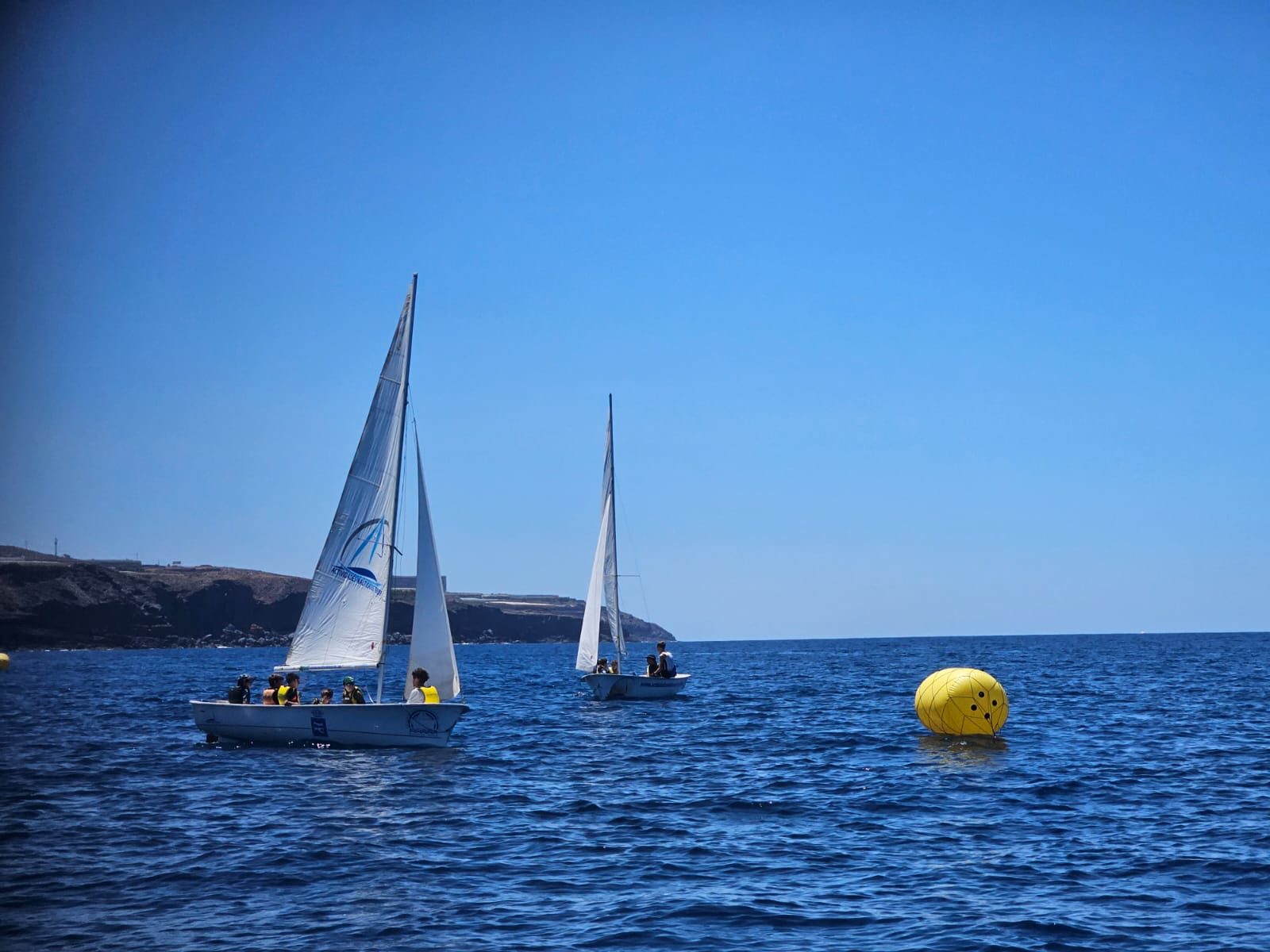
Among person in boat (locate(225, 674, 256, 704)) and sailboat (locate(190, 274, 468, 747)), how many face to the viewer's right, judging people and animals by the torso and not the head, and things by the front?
2

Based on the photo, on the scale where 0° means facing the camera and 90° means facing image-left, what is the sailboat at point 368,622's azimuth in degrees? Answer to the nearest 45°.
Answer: approximately 270°

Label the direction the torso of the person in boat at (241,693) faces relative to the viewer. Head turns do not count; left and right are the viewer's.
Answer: facing to the right of the viewer

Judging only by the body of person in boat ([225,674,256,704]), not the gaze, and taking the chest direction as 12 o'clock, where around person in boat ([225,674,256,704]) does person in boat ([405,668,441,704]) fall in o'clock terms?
person in boat ([405,668,441,704]) is roughly at 1 o'clock from person in boat ([225,674,256,704]).

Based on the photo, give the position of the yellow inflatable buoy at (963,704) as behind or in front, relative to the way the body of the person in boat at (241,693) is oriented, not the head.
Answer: in front
